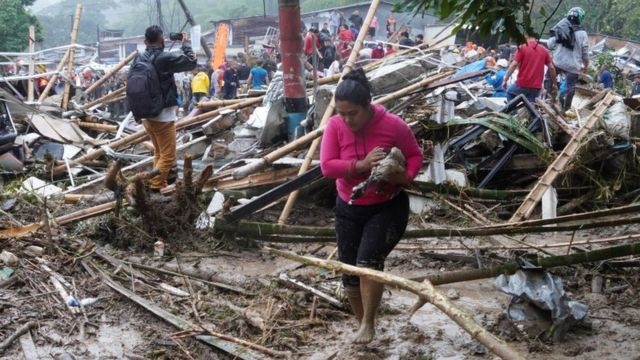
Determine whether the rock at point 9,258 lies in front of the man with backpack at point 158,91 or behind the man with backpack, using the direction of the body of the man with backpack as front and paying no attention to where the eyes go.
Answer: behind

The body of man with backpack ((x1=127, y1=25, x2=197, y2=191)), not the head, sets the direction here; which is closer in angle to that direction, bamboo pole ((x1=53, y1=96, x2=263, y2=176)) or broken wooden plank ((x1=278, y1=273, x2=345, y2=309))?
the bamboo pole

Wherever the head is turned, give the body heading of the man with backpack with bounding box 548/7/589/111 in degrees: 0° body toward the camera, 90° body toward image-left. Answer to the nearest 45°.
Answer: approximately 225°

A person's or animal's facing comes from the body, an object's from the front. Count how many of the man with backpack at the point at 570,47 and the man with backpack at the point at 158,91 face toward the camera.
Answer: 0

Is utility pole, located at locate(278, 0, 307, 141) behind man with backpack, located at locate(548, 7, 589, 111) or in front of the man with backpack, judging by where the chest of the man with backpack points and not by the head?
behind

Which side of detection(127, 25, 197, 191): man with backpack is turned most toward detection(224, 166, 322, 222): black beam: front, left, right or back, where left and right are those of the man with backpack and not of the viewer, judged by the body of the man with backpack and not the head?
right

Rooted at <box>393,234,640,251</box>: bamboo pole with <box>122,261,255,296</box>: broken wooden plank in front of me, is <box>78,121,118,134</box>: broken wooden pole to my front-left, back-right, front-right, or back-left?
front-right

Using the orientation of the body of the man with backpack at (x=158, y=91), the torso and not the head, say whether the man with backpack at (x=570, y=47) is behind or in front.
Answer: in front

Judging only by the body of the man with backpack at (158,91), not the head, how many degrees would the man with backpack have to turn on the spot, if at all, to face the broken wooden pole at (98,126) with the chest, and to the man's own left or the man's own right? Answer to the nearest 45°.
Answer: approximately 45° to the man's own left

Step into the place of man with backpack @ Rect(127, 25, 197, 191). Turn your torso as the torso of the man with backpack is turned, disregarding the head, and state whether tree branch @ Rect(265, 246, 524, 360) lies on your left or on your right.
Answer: on your right

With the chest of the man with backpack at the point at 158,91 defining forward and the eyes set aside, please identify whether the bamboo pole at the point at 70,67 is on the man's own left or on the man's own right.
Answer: on the man's own left
